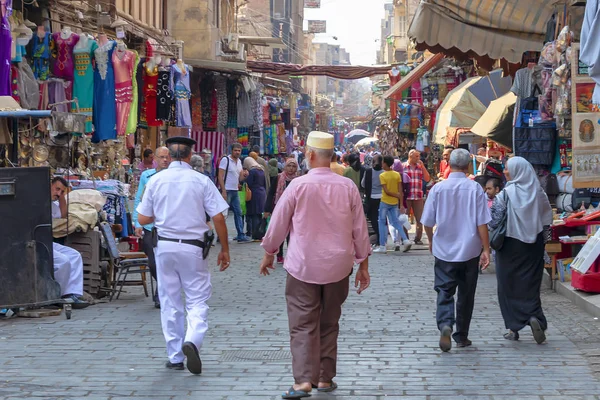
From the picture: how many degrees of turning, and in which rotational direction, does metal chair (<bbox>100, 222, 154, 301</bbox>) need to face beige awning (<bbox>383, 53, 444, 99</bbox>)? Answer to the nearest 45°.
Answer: approximately 45° to its left

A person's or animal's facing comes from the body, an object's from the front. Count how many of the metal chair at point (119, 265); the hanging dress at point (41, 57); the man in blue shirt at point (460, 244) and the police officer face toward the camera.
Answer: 1

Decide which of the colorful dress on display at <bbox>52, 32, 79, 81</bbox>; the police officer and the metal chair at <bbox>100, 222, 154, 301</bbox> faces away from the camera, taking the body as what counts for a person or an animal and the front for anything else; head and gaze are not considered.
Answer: the police officer

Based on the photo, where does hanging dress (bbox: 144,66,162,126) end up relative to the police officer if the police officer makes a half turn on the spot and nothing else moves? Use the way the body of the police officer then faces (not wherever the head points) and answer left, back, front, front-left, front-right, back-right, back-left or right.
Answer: back

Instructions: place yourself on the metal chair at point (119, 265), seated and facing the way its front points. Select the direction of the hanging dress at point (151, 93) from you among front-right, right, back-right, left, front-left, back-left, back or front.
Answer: left

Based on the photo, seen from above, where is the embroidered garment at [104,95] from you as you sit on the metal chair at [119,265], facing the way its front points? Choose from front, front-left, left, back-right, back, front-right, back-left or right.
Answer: left

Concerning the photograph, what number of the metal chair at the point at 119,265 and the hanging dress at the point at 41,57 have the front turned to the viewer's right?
1

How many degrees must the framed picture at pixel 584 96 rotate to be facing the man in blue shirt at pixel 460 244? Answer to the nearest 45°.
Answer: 0° — it already faces them

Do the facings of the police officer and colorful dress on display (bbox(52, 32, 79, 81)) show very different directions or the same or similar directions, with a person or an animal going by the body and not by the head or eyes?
very different directions

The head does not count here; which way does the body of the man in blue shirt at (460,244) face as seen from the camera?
away from the camera

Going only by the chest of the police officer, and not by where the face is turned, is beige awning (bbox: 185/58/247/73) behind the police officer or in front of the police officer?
in front

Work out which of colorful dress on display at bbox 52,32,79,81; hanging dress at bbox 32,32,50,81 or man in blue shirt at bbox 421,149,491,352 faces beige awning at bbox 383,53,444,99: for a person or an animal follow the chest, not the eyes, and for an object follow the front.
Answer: the man in blue shirt

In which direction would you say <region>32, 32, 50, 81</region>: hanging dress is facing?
toward the camera

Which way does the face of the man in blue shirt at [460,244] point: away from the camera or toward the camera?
away from the camera

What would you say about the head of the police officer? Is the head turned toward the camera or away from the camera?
away from the camera

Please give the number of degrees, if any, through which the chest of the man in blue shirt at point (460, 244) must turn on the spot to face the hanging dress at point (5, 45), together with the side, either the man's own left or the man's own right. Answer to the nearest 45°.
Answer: approximately 45° to the man's own left

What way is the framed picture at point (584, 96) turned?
toward the camera

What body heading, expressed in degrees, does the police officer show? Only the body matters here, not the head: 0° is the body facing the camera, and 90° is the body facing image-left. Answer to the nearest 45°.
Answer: approximately 180°

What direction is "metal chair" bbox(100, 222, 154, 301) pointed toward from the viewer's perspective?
to the viewer's right
